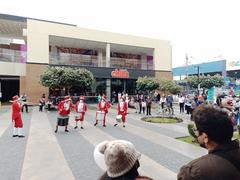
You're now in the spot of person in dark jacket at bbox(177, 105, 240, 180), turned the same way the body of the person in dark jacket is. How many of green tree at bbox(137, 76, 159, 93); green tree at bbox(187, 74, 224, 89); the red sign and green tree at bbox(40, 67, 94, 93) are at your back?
0

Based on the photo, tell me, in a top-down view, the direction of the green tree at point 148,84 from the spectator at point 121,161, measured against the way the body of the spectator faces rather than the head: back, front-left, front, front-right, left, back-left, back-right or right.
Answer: front-left

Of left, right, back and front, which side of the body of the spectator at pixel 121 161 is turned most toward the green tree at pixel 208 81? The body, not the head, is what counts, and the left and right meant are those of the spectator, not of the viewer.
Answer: front

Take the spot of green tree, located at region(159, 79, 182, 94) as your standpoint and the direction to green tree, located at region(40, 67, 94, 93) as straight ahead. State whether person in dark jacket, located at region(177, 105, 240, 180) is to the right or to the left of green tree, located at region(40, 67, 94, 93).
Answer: left

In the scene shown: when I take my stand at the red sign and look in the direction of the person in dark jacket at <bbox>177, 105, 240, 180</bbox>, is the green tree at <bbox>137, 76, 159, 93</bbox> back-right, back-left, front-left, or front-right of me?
front-left

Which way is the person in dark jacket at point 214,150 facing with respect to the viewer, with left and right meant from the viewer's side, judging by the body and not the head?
facing away from the viewer and to the left of the viewer

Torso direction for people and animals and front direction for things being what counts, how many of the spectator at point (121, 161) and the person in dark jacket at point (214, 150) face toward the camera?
0

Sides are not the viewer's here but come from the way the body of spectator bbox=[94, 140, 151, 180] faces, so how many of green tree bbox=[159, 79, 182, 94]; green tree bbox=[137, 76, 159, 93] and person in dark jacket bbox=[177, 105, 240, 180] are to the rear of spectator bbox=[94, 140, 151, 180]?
0

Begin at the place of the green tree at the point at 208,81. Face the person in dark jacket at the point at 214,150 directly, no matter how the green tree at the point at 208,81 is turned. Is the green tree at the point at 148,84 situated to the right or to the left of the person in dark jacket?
right

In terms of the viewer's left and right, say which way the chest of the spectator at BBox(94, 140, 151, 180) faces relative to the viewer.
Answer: facing away from the viewer and to the right of the viewer

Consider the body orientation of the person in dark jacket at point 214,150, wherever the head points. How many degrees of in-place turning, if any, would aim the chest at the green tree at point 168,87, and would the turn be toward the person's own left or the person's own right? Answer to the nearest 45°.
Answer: approximately 45° to the person's own right

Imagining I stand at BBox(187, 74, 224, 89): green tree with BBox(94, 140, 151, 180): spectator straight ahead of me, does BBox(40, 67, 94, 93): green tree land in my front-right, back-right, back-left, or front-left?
front-right

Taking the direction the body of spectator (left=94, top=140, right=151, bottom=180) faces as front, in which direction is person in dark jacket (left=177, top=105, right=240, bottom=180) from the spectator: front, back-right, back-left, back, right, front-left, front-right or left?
front-right
